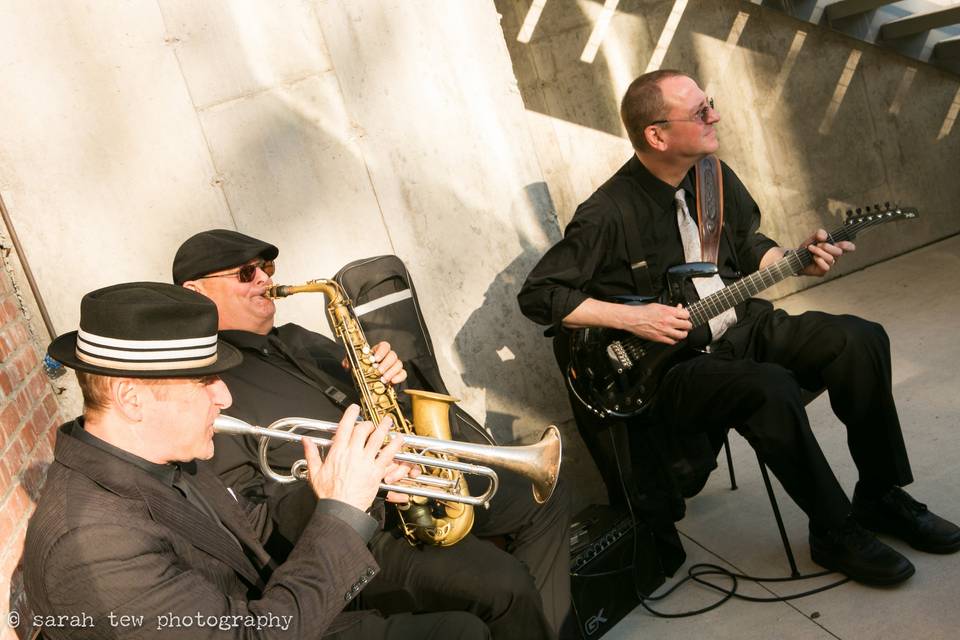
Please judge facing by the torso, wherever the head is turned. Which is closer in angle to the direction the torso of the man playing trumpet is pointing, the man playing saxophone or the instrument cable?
the instrument cable

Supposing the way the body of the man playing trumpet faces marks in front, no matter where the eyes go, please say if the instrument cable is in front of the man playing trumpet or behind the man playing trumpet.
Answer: in front

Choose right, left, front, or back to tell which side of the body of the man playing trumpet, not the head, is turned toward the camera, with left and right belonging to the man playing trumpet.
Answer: right

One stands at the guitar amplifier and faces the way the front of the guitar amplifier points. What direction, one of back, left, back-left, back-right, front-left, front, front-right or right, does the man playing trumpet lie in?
right

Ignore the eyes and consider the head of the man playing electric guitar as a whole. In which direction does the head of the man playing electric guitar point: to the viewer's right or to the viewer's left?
to the viewer's right

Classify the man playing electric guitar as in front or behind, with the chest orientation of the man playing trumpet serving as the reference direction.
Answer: in front

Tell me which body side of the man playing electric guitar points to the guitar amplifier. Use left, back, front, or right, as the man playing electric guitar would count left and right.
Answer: right

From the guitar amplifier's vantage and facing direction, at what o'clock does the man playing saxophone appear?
The man playing saxophone is roughly at 4 o'clock from the guitar amplifier.
